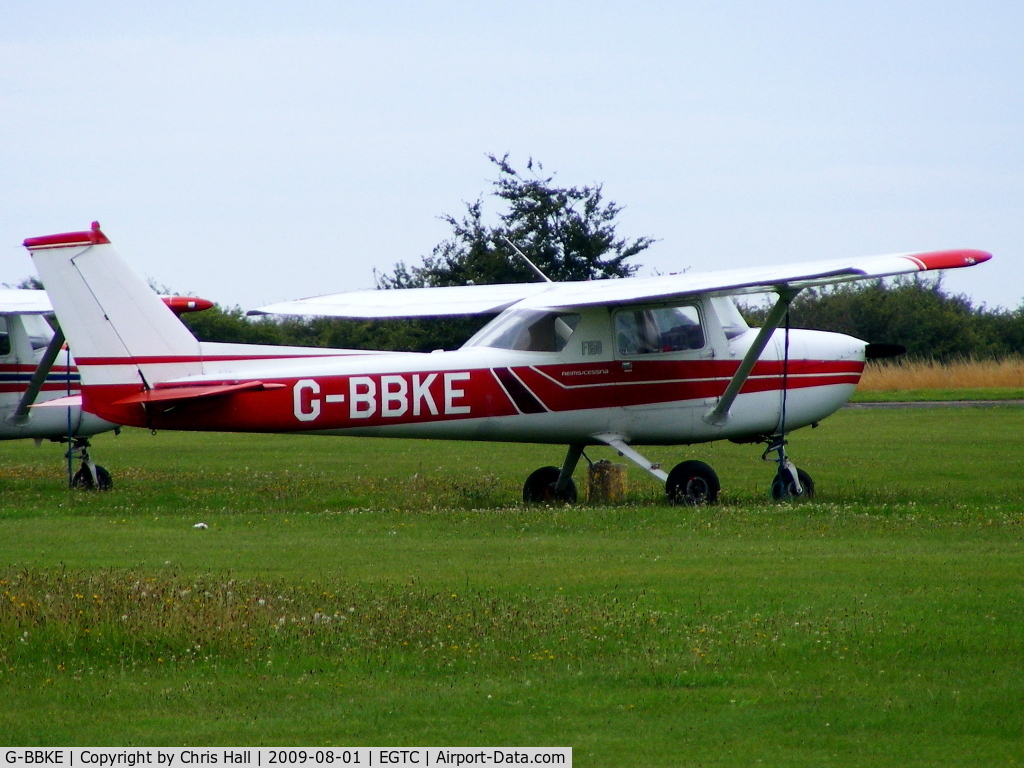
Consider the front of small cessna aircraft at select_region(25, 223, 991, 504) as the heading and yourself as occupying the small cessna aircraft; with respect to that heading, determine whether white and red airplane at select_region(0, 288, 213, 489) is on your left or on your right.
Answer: on your left

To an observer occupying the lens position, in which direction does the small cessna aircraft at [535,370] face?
facing away from the viewer and to the right of the viewer
